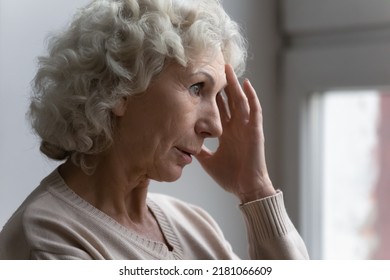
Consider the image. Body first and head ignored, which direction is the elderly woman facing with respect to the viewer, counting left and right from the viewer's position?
facing the viewer and to the right of the viewer

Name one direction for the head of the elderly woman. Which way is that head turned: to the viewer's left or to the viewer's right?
to the viewer's right
